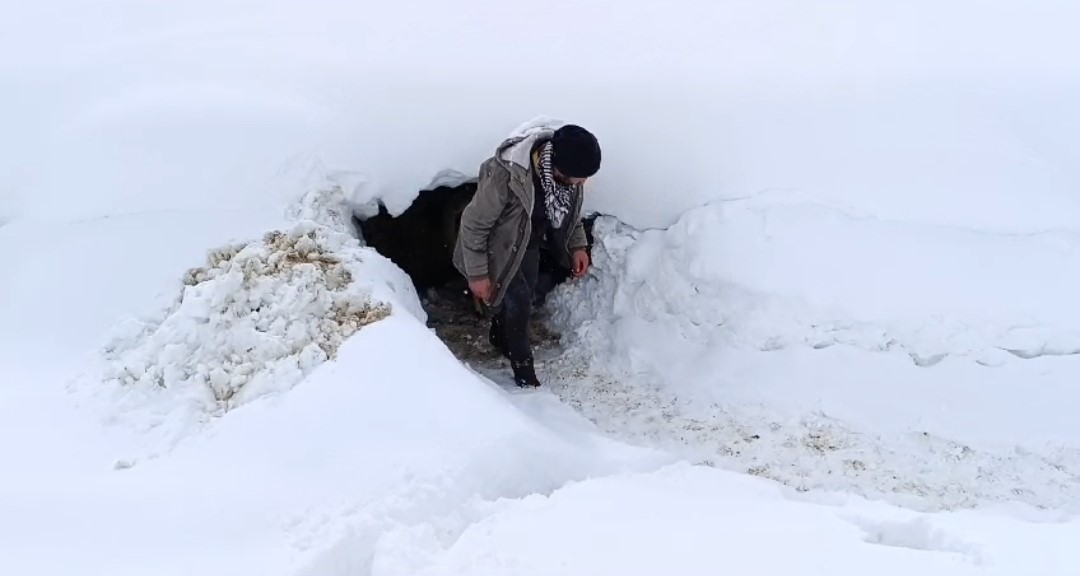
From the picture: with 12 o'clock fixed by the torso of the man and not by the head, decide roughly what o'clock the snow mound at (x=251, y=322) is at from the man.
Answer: The snow mound is roughly at 4 o'clock from the man.

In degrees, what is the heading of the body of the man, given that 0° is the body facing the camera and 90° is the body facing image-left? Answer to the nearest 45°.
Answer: approximately 315°
